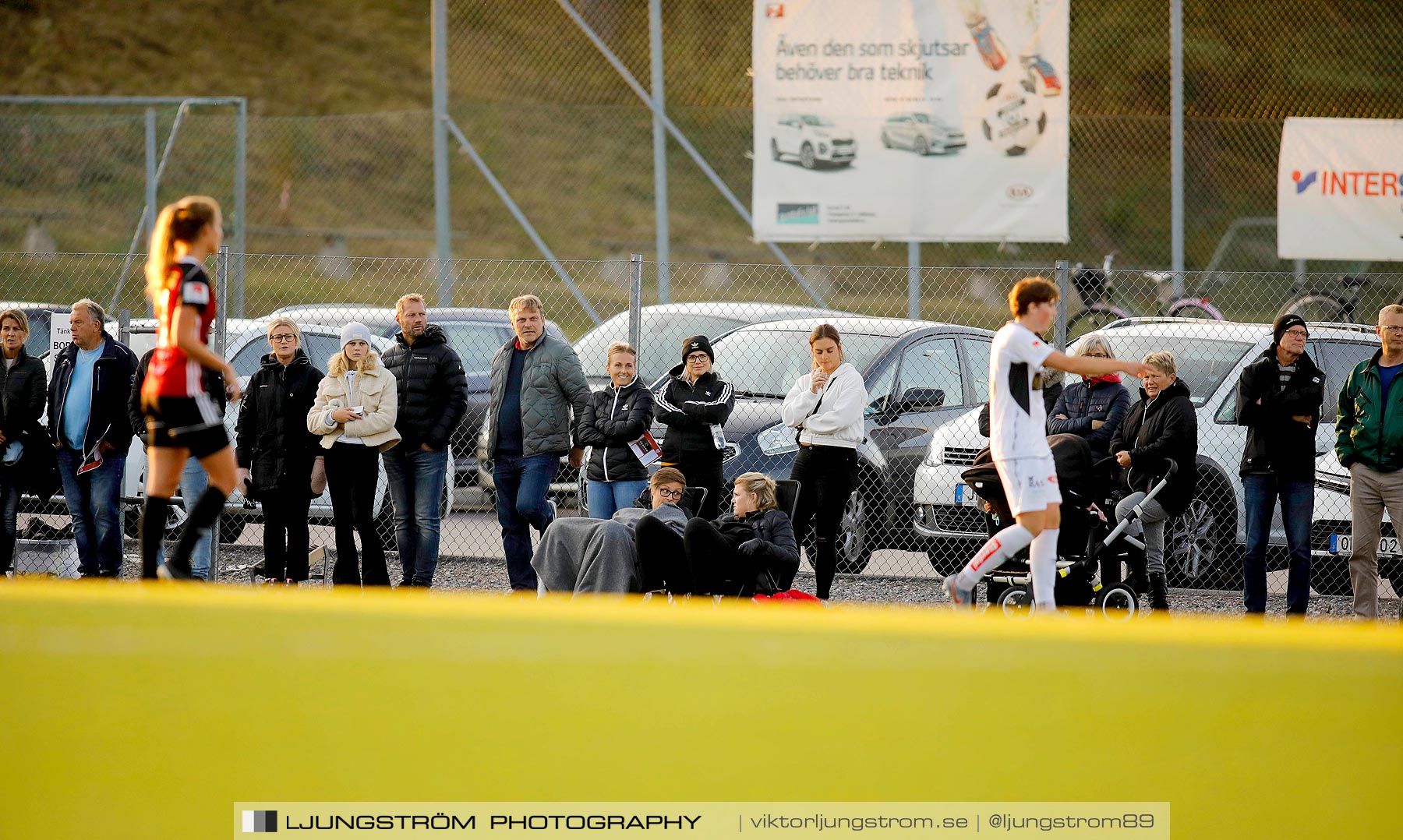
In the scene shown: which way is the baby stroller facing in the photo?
to the viewer's left

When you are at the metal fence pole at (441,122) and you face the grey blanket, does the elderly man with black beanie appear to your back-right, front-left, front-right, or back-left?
front-left

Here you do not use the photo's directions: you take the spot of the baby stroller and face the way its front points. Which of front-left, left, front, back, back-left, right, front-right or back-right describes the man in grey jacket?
front

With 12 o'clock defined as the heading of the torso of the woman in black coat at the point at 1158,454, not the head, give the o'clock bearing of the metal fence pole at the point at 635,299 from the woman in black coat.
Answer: The metal fence pole is roughly at 2 o'clock from the woman in black coat.

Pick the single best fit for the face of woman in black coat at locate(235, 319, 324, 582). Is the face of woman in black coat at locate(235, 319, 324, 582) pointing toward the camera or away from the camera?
toward the camera

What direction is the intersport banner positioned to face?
toward the camera

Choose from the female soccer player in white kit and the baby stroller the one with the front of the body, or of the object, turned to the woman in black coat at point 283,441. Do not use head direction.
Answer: the baby stroller

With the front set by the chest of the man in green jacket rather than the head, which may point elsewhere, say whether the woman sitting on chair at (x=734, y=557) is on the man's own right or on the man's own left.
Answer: on the man's own right

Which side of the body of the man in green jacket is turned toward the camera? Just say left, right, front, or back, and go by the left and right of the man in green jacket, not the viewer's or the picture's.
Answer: front

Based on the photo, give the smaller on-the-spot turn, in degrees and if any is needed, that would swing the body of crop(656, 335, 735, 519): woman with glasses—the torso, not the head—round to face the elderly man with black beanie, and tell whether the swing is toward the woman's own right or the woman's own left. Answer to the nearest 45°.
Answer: approximately 90° to the woman's own left

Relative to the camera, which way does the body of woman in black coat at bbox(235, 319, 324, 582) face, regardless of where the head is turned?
toward the camera

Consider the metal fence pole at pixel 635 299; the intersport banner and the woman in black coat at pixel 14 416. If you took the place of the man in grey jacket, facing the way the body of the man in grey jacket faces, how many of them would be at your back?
2

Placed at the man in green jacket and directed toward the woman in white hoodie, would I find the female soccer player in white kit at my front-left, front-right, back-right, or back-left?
front-left

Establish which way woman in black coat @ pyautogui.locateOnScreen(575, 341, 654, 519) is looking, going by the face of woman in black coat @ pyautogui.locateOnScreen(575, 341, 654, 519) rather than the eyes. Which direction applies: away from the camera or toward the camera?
toward the camera
